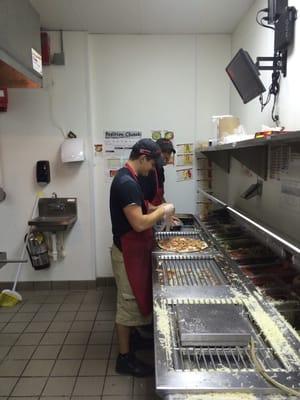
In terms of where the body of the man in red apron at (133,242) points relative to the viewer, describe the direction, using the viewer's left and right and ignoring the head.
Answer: facing to the right of the viewer

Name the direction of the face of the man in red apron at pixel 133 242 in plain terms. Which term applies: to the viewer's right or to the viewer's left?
to the viewer's right

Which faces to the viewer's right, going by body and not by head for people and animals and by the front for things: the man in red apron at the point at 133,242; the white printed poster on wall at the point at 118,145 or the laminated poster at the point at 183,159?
the man in red apron

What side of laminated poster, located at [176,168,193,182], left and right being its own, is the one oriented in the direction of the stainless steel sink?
right

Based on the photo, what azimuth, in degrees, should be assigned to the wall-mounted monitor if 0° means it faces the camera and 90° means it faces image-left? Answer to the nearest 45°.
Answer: approximately 45°

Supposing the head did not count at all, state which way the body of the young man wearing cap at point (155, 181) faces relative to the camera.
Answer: to the viewer's right

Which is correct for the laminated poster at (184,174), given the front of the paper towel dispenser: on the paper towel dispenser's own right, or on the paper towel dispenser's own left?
on the paper towel dispenser's own left

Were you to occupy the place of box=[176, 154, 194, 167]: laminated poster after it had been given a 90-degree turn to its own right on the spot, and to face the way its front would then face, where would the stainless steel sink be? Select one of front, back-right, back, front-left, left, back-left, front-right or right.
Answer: front

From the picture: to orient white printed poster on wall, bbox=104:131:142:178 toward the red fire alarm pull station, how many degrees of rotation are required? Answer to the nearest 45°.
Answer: approximately 90° to its right

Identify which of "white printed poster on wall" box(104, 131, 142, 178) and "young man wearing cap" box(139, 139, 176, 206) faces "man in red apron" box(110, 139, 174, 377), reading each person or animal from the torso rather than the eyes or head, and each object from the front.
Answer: the white printed poster on wall

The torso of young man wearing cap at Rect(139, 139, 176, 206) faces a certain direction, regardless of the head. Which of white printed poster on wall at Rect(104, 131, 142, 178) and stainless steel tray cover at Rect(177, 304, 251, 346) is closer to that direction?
the stainless steel tray cover

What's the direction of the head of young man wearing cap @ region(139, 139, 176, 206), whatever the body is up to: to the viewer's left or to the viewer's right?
to the viewer's right
